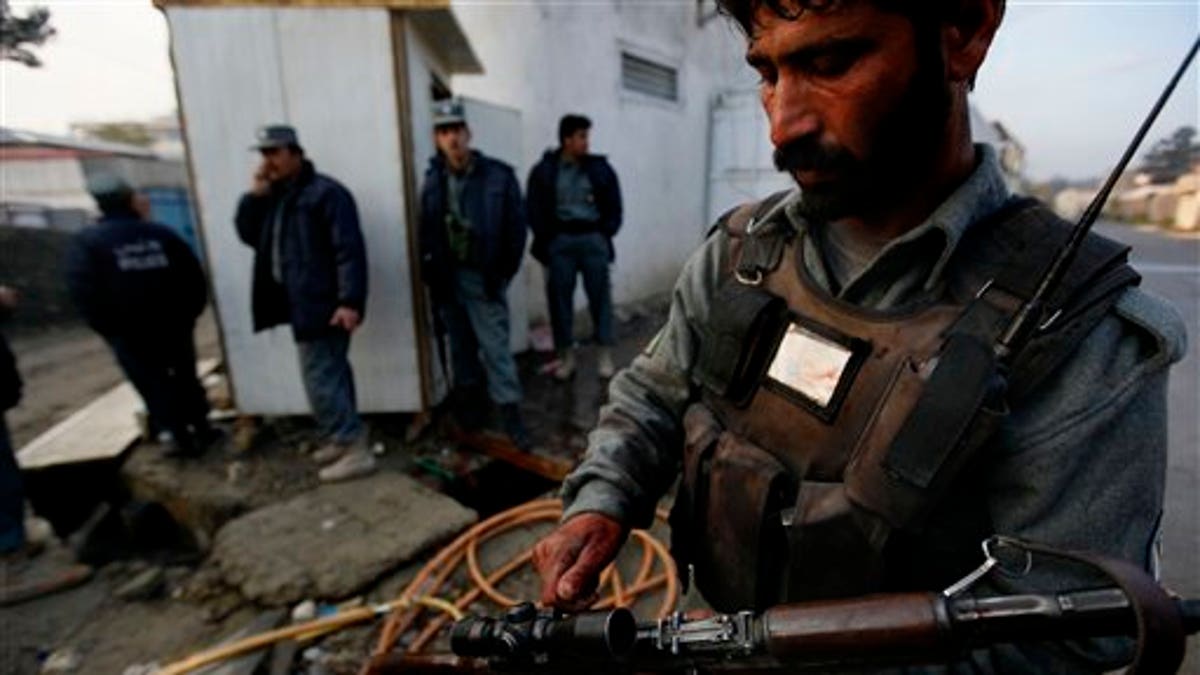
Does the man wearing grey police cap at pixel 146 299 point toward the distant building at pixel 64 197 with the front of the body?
yes

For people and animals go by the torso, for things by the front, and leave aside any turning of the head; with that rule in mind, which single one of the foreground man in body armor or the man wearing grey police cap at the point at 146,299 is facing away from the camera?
the man wearing grey police cap

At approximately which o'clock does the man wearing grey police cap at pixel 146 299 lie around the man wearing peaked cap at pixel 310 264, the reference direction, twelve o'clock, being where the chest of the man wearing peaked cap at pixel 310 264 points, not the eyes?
the man wearing grey police cap at pixel 146 299 is roughly at 3 o'clock from the man wearing peaked cap at pixel 310 264.

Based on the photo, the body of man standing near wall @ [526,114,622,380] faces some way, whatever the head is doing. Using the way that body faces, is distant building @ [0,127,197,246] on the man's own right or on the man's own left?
on the man's own right

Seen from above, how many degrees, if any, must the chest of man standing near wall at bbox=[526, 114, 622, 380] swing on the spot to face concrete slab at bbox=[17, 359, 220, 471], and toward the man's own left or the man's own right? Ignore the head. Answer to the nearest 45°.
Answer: approximately 90° to the man's own right

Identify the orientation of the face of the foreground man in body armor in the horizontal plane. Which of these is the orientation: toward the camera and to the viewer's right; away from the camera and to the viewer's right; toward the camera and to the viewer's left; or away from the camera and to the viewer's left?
toward the camera and to the viewer's left

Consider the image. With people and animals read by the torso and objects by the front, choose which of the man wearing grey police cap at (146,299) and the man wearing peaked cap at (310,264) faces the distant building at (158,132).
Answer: the man wearing grey police cap at (146,299)

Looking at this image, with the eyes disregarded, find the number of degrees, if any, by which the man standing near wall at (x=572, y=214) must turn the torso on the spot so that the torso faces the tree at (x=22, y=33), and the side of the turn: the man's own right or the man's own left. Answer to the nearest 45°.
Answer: approximately 90° to the man's own right

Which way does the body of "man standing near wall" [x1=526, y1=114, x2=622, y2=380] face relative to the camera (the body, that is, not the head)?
toward the camera

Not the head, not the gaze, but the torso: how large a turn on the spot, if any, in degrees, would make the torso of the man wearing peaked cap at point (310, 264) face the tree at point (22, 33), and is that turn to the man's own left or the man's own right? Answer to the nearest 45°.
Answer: approximately 90° to the man's own right

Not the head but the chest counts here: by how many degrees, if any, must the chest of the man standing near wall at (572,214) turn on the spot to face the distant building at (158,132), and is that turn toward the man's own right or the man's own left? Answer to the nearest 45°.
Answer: approximately 135° to the man's own right

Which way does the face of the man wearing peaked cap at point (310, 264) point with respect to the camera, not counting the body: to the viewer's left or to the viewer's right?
to the viewer's left
